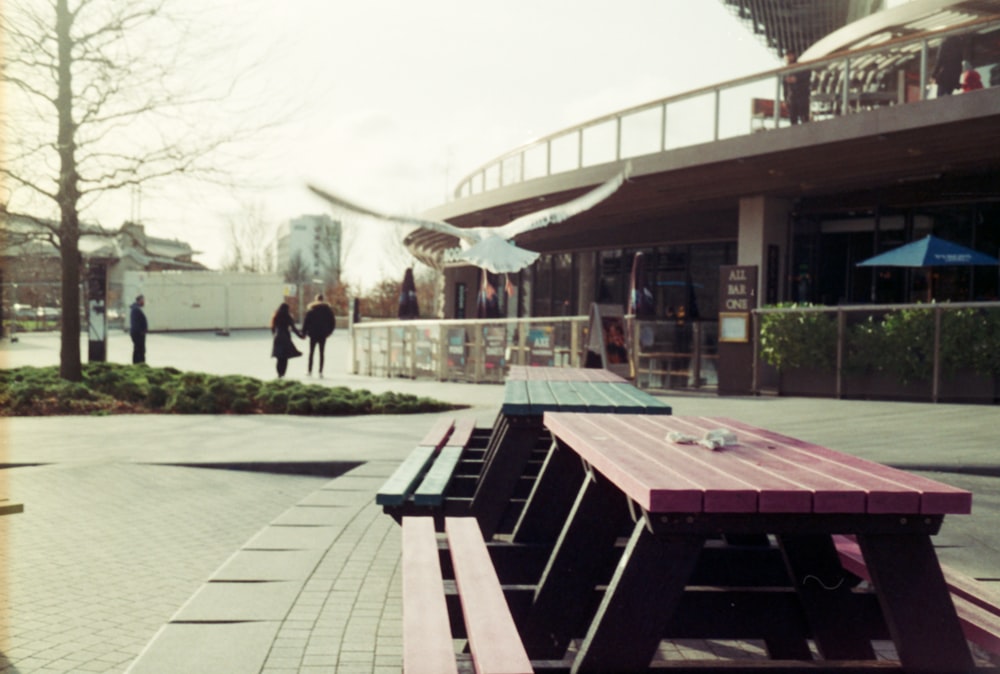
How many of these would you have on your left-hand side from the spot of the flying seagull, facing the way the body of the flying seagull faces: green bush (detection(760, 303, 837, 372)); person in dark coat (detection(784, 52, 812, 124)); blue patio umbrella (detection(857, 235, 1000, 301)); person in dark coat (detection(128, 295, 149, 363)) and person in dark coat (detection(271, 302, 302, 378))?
2

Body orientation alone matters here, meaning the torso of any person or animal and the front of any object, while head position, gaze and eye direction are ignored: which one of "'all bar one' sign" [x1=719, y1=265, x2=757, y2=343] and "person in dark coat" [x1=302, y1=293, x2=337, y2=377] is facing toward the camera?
the 'all bar one' sign

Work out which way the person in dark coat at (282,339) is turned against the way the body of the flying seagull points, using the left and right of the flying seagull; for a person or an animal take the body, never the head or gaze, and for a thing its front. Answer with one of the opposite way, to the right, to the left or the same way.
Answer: the same way

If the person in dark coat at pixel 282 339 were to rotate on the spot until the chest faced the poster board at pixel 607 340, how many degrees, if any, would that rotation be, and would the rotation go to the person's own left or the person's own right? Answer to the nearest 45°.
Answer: approximately 135° to the person's own right

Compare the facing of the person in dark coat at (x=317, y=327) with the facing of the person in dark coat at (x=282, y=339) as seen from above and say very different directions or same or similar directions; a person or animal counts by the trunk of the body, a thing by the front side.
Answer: same or similar directions

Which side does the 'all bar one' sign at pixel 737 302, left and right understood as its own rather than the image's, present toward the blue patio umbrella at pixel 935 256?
left

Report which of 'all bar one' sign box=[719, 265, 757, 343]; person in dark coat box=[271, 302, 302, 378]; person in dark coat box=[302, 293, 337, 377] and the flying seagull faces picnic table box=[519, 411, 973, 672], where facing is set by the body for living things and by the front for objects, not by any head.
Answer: the 'all bar one' sign

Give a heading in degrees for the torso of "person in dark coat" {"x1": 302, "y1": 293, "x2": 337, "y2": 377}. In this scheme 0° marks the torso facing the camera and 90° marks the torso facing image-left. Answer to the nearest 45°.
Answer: approximately 180°

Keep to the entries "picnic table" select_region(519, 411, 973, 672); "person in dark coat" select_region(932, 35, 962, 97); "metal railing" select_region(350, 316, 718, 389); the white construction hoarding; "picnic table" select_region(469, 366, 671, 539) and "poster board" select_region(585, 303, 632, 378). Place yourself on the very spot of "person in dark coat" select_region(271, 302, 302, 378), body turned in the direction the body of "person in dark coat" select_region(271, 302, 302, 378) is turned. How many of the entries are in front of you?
1

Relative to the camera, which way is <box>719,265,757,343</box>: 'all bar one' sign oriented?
toward the camera

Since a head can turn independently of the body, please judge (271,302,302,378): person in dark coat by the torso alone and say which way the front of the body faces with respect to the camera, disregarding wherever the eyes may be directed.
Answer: away from the camera

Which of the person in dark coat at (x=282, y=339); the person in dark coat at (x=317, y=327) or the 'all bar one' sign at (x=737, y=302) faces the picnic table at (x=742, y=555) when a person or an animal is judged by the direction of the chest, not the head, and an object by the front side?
the 'all bar one' sign

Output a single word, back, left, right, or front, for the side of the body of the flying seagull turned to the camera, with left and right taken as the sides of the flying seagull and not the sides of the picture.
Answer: back
